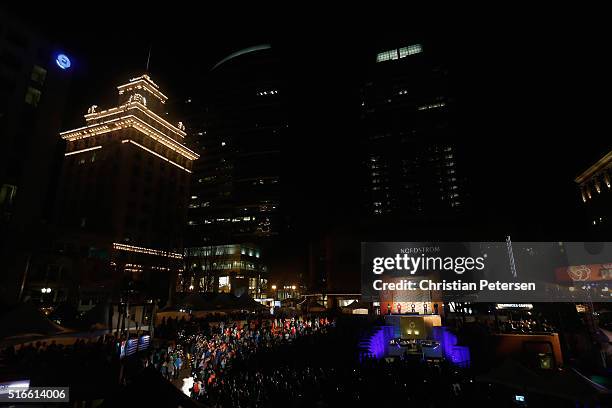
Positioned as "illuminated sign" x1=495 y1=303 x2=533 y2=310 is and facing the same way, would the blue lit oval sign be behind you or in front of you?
in front

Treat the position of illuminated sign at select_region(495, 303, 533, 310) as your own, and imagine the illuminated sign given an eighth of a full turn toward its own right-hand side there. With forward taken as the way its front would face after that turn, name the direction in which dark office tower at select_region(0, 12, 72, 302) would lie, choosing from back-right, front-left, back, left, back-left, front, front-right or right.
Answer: front

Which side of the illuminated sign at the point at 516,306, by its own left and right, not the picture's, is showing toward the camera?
front
